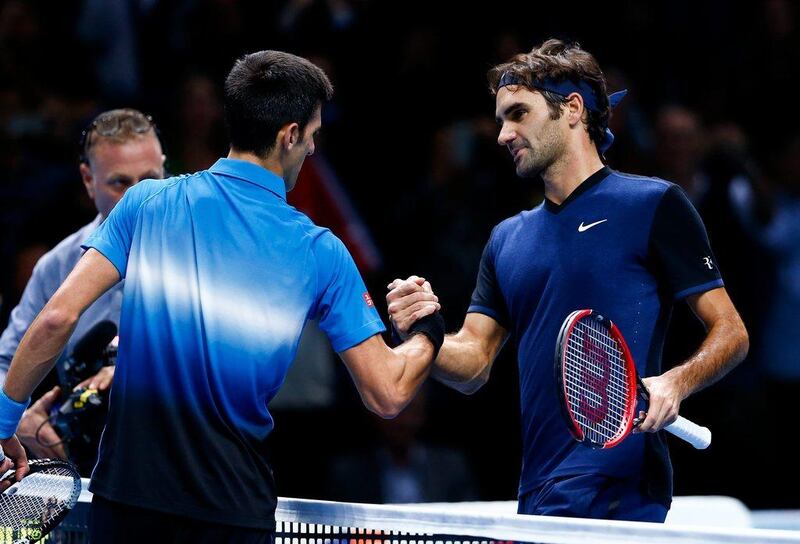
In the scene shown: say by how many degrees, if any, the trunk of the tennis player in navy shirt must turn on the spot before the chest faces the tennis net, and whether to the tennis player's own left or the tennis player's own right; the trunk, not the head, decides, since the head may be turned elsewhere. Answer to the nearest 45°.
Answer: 0° — they already face it

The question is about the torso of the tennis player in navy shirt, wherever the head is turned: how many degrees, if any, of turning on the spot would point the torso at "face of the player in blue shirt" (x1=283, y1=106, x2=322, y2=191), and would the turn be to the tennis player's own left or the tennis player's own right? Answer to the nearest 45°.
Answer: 0° — they already face them

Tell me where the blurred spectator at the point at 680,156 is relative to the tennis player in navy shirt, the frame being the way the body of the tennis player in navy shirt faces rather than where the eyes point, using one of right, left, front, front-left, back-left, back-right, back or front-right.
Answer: back-right

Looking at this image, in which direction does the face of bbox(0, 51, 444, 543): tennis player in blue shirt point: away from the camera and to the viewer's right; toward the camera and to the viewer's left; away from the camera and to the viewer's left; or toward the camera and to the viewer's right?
away from the camera and to the viewer's right

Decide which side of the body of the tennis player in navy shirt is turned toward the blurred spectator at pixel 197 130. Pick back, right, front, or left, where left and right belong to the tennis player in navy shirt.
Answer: right

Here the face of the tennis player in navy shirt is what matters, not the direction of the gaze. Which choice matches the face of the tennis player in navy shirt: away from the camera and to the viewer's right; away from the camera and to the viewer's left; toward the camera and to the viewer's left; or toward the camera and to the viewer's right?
toward the camera and to the viewer's left

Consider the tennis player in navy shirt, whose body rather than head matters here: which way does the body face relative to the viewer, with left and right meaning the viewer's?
facing the viewer and to the left of the viewer

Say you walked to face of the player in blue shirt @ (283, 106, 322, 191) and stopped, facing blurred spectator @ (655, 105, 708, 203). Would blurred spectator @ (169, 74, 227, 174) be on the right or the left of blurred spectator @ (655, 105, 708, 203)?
left

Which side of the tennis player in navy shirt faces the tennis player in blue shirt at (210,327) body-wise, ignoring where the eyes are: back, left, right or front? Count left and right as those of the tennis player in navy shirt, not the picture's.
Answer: front
